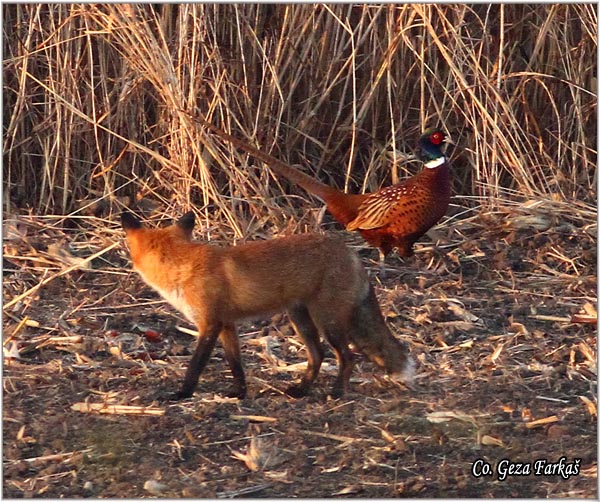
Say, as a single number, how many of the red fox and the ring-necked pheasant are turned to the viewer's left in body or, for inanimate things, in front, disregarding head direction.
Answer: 1

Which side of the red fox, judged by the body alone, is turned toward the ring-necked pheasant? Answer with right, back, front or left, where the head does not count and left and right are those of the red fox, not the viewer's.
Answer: right

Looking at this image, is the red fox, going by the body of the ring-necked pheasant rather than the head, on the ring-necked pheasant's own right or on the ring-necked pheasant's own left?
on the ring-necked pheasant's own right

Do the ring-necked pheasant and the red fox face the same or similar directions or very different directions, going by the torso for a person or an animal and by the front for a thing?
very different directions

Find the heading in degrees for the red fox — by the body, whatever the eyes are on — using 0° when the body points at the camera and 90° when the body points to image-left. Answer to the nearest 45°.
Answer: approximately 90°

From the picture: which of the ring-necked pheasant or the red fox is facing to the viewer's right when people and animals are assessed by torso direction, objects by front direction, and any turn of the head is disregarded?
the ring-necked pheasant

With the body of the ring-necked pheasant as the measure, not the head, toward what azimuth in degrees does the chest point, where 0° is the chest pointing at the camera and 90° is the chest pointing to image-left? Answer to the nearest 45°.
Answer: approximately 270°
